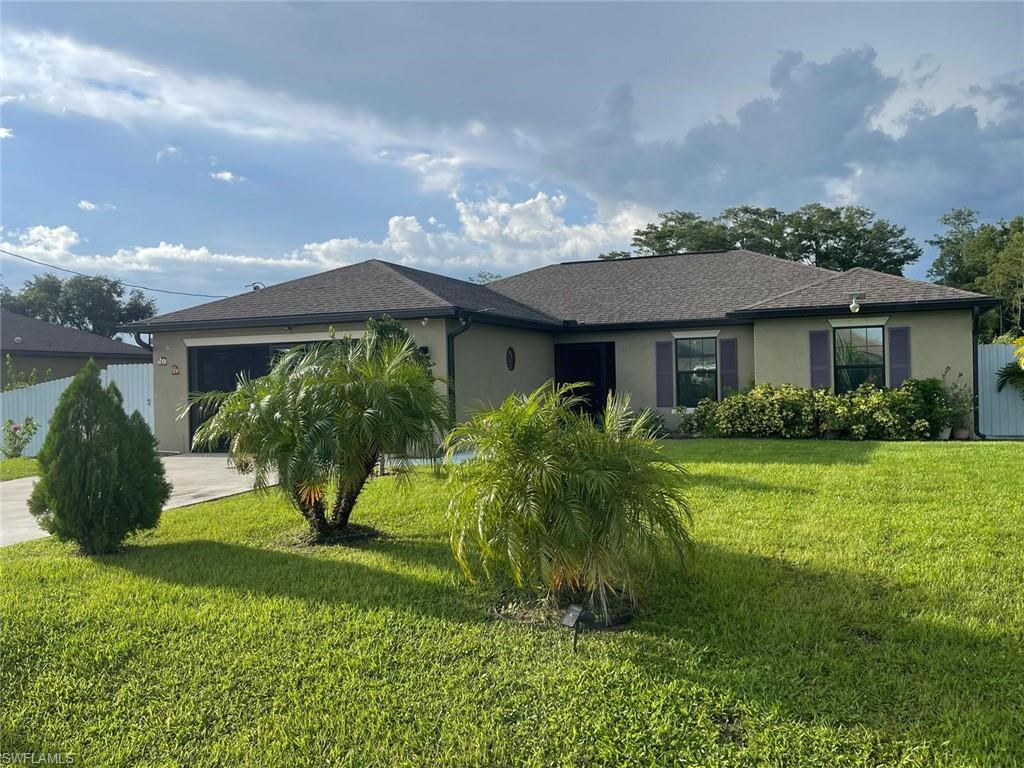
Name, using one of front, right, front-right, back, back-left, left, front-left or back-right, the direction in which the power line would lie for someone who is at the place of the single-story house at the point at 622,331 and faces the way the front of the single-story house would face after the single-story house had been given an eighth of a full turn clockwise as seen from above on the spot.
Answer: right

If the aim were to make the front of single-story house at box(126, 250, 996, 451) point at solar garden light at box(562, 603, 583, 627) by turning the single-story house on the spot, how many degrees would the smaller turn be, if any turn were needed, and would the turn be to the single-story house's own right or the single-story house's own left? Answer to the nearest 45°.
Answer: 0° — it already faces it

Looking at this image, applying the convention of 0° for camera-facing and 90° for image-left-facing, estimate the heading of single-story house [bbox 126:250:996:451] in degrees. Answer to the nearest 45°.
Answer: approximately 0°

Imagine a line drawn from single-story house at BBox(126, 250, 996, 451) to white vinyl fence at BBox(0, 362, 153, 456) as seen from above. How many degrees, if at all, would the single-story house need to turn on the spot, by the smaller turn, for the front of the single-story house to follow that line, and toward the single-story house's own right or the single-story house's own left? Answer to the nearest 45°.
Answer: approximately 90° to the single-story house's own right

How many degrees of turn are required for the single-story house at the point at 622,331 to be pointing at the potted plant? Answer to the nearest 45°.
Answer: approximately 90° to its left

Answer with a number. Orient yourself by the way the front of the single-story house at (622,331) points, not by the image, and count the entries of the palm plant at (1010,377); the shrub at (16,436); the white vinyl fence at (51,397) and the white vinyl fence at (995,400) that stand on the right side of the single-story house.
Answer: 2

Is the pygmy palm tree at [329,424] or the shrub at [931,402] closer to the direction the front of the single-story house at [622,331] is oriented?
the pygmy palm tree

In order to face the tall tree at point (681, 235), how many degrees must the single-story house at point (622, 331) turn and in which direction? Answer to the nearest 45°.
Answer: approximately 180°
